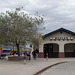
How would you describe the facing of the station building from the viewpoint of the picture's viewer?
facing the viewer

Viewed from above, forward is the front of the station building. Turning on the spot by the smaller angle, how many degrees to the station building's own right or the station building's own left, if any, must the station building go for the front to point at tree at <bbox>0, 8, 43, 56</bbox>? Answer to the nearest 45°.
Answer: approximately 45° to the station building's own right
